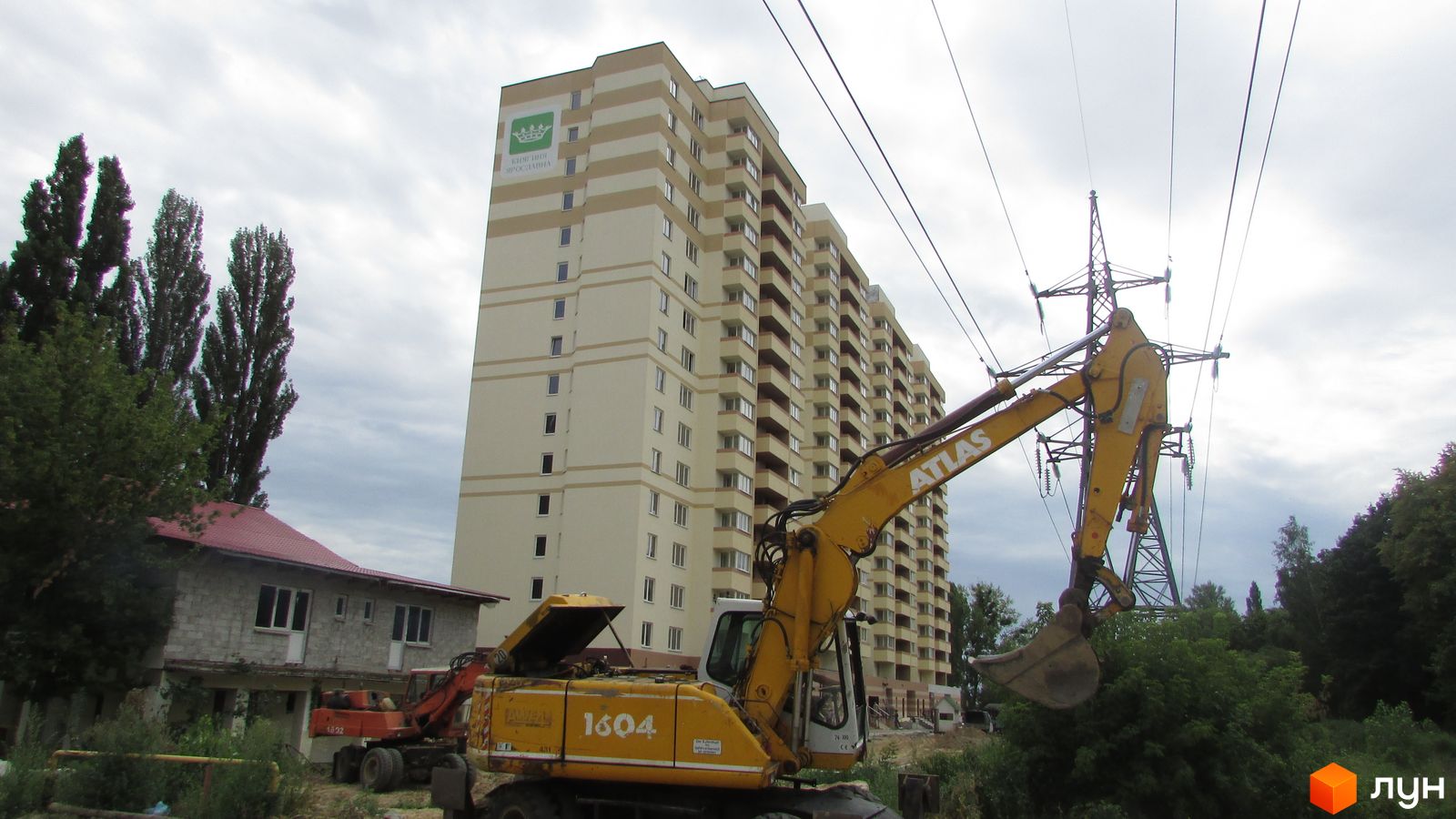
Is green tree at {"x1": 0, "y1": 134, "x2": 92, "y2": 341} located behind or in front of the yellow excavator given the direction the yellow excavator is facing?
behind

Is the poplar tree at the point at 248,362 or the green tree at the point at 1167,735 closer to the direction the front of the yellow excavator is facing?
the green tree

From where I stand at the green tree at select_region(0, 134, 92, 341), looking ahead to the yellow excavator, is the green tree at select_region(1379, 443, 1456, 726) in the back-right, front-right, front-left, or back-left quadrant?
front-left

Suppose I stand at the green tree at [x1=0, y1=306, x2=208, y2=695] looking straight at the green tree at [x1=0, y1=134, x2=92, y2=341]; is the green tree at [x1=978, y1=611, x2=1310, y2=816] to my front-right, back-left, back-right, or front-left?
back-right

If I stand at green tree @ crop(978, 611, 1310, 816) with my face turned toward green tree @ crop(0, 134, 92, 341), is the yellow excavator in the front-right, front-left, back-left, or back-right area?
front-left

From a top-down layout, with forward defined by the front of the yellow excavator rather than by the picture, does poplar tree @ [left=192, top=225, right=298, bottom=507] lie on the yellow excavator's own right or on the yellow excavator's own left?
on the yellow excavator's own left

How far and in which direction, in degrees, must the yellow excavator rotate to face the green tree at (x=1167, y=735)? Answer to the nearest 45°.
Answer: approximately 45° to its left

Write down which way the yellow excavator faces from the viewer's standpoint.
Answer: facing to the right of the viewer

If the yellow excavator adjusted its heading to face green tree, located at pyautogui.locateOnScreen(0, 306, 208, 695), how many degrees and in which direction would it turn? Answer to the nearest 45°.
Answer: approximately 135° to its left

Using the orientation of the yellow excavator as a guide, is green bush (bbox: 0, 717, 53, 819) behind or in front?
behind
